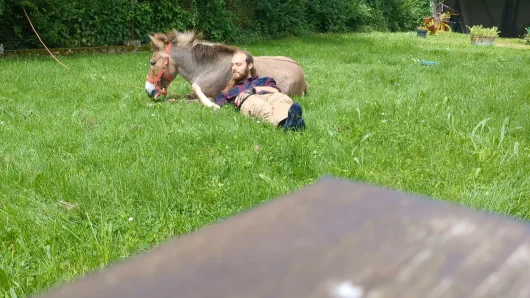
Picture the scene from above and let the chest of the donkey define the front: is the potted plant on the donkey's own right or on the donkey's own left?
on the donkey's own right

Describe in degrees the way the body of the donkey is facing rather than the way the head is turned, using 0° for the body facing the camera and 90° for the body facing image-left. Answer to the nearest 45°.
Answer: approximately 90°

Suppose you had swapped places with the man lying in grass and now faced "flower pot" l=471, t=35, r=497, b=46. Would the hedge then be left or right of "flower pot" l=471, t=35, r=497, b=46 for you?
left

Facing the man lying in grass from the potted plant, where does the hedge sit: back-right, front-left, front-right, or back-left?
front-right

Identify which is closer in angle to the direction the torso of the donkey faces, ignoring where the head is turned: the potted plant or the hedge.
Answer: the hedge

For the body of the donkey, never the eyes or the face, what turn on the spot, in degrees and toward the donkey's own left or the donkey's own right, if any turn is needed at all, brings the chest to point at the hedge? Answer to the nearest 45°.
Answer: approximately 90° to the donkey's own right

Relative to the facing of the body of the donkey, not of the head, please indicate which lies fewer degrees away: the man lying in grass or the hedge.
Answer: the hedge

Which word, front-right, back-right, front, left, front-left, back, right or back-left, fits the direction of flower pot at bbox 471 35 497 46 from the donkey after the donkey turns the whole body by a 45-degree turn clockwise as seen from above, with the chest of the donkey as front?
right

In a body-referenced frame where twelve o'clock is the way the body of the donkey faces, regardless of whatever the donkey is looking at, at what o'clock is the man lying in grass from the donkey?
The man lying in grass is roughly at 8 o'clock from the donkey.
